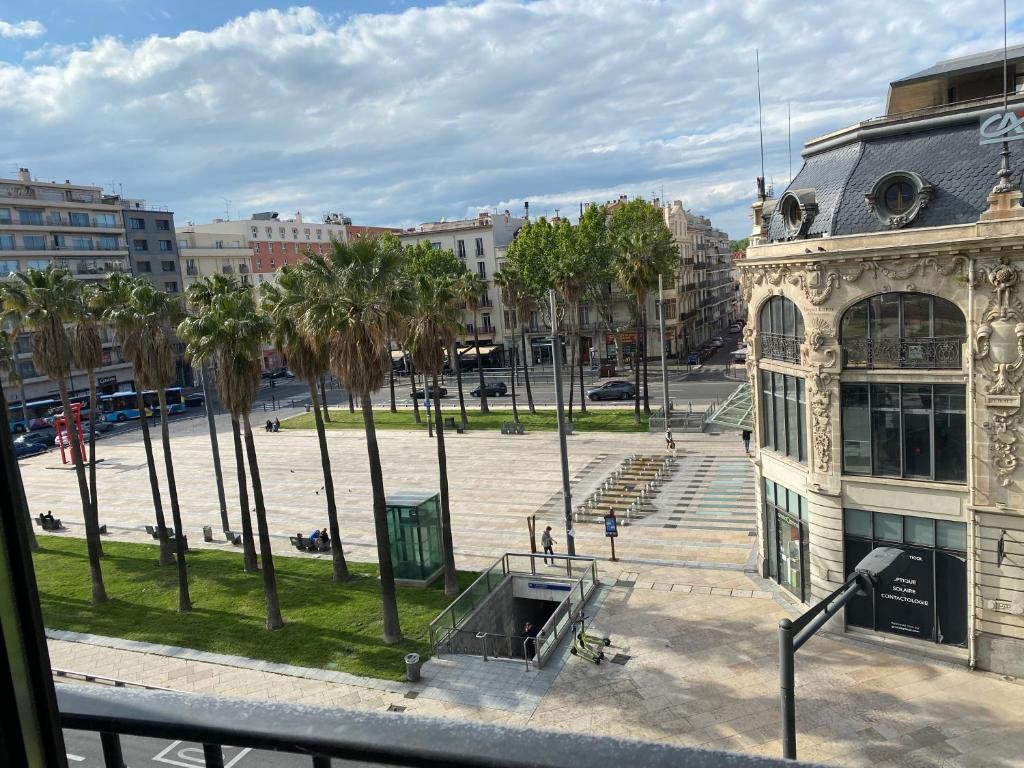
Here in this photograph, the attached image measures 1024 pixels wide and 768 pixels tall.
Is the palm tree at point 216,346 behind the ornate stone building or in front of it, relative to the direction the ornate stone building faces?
in front

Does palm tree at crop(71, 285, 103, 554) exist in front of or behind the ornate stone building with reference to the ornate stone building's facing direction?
in front

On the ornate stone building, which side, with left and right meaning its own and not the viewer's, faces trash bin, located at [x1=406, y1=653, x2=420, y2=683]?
front

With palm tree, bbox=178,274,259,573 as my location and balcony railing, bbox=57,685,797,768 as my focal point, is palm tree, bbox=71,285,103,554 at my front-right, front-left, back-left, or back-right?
back-right

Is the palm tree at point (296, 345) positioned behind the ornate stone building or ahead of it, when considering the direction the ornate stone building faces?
ahead

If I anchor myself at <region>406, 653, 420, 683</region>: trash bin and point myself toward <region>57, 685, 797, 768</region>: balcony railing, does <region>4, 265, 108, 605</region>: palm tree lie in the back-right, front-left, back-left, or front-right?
back-right

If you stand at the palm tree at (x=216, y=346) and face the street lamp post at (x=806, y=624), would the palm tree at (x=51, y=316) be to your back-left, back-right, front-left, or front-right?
back-right

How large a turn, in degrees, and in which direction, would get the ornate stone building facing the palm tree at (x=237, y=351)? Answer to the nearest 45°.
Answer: approximately 45° to its right

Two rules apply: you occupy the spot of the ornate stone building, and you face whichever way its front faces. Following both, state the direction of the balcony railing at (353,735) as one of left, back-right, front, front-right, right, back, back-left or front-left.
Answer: front-left

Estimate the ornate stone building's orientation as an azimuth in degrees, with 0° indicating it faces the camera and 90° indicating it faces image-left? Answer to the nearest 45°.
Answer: approximately 45°
